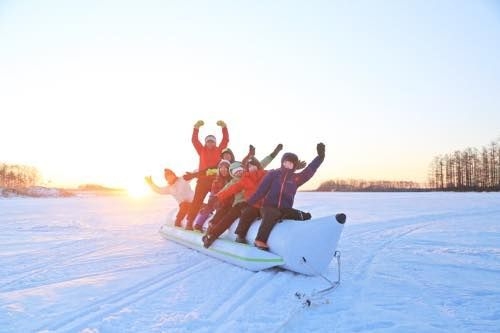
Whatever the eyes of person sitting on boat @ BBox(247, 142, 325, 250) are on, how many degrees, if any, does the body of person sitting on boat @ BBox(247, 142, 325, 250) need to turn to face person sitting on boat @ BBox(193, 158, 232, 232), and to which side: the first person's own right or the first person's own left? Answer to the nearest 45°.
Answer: approximately 135° to the first person's own right

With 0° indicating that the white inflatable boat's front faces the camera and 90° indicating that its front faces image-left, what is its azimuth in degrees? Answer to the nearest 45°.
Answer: approximately 315°

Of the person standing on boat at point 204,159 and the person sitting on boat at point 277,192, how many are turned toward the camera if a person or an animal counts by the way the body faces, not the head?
2

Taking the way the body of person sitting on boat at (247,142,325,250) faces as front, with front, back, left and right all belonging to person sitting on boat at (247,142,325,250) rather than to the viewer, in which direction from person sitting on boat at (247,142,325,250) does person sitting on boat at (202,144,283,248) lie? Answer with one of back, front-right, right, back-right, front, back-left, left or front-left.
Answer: back-right

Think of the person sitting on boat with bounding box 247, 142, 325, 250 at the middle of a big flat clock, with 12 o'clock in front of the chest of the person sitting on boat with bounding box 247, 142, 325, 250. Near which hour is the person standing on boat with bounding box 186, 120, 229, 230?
the person standing on boat with bounding box 186, 120, 229, 230 is roughly at 5 o'clock from the person sitting on boat with bounding box 247, 142, 325, 250.
